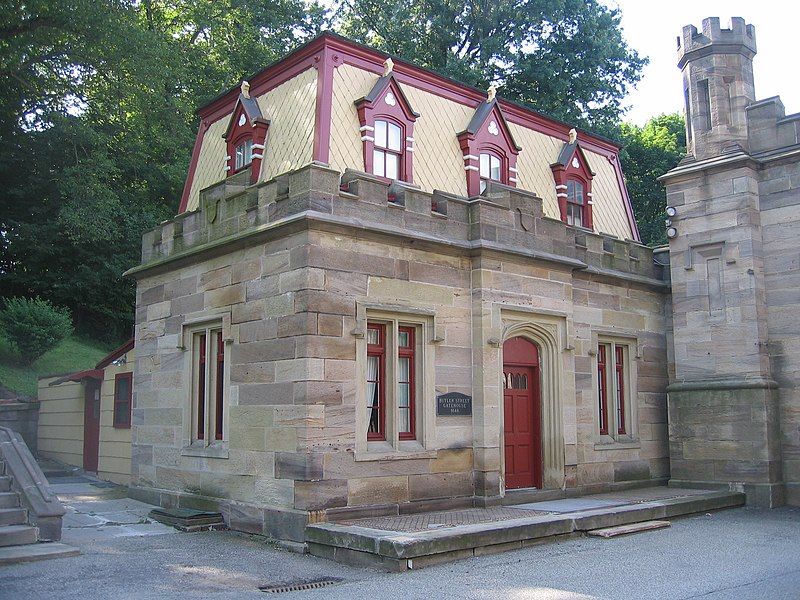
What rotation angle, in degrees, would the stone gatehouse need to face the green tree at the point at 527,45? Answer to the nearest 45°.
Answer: approximately 135° to its left

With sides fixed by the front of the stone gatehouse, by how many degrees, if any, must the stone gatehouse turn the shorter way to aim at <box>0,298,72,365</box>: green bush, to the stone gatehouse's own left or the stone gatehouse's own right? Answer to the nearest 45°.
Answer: approximately 180°

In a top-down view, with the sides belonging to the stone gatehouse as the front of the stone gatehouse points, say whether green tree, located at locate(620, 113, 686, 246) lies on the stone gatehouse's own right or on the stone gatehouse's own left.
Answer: on the stone gatehouse's own left

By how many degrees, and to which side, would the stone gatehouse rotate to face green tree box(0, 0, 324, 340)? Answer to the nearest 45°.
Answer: approximately 180°

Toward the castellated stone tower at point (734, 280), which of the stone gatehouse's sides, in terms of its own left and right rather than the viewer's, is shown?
left

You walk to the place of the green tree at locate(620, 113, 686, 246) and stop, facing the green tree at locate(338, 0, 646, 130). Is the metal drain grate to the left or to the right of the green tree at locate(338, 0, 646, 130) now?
left

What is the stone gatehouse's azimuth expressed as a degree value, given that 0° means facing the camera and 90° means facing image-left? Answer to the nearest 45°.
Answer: approximately 315°

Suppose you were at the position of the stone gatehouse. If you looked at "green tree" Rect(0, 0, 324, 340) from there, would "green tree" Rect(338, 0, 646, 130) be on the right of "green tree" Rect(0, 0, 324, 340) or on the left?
right
